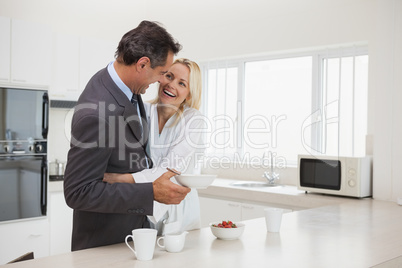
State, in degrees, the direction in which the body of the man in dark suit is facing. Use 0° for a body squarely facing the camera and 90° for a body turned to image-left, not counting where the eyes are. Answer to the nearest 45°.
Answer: approximately 270°

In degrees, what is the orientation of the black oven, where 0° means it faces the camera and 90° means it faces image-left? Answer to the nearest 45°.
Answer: approximately 315°

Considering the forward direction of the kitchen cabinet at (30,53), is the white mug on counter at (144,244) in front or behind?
in front

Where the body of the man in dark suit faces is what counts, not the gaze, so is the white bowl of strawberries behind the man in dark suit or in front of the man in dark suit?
in front

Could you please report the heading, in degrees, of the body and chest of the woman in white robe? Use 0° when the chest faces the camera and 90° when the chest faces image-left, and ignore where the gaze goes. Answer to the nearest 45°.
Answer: approximately 45°

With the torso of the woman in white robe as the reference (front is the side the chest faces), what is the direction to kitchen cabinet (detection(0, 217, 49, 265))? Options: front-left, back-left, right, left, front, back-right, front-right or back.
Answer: right

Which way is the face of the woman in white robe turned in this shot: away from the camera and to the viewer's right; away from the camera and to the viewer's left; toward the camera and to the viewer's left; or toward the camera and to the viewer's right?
toward the camera and to the viewer's left

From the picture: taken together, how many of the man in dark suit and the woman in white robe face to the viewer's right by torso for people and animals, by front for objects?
1

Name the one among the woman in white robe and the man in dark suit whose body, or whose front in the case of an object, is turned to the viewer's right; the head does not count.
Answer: the man in dark suit

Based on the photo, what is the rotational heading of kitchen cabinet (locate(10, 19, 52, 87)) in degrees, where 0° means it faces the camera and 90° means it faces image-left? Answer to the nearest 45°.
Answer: approximately 315°
